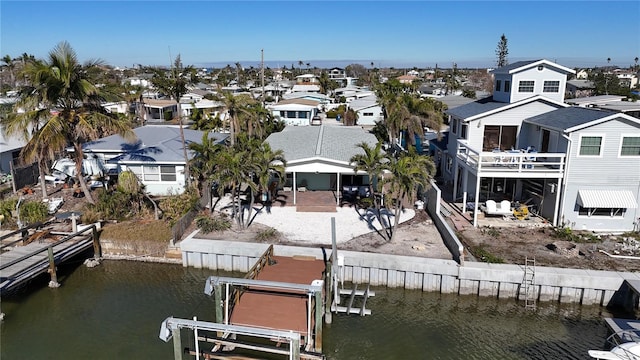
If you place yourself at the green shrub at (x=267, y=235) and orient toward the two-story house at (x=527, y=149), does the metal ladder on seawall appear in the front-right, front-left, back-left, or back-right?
front-right

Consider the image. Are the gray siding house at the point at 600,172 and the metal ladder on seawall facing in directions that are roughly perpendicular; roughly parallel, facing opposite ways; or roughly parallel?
roughly parallel

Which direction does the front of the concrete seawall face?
toward the camera

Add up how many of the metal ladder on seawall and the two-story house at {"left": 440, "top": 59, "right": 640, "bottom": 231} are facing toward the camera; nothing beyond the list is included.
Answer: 2

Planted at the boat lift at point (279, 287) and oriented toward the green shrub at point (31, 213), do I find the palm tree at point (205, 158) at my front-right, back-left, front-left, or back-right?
front-right

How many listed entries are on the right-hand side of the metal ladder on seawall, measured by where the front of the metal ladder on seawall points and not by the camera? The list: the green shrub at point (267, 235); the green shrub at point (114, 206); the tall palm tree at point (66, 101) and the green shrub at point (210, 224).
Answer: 4

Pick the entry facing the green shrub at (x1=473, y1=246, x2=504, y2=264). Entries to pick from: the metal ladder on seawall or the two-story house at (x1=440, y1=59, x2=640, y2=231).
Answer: the two-story house

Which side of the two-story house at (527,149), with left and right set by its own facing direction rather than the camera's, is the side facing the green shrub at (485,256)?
front

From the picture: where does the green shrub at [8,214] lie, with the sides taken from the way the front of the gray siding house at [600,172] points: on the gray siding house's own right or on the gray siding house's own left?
on the gray siding house's own right

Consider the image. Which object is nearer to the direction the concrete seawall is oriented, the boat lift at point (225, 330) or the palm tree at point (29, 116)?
the boat lift

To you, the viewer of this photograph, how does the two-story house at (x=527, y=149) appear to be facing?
facing the viewer

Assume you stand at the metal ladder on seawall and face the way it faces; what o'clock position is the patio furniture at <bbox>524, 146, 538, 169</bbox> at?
The patio furniture is roughly at 6 o'clock from the metal ladder on seawall.

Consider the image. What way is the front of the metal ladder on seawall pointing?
toward the camera

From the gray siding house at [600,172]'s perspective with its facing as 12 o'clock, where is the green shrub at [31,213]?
The green shrub is roughly at 2 o'clock from the gray siding house.

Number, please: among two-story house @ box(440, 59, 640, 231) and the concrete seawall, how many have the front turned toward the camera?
2
